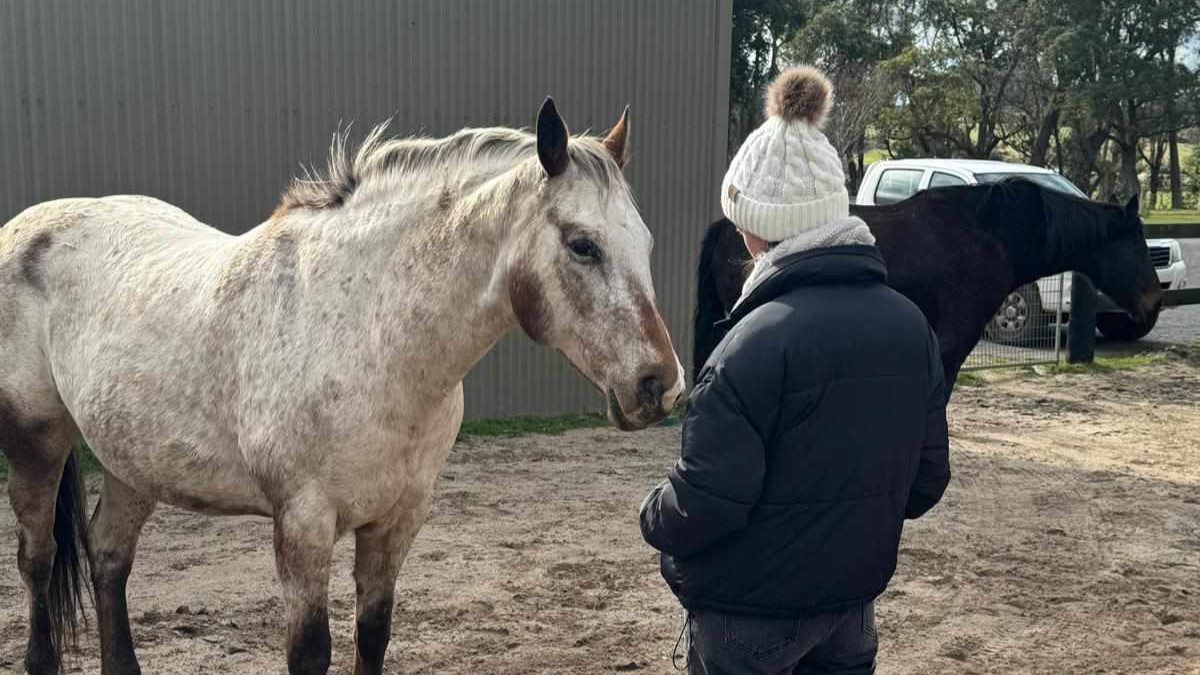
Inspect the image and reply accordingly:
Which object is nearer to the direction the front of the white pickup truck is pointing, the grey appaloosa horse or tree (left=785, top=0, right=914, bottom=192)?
the grey appaloosa horse

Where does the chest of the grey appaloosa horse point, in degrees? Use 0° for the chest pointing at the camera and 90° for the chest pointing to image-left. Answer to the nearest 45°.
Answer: approximately 315°

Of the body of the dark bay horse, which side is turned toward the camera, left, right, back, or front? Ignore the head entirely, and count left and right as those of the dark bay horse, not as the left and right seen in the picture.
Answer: right

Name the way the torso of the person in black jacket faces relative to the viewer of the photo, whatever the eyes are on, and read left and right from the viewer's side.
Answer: facing away from the viewer and to the left of the viewer

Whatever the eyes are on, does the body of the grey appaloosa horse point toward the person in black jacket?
yes

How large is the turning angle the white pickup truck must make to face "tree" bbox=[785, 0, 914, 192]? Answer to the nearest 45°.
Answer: approximately 135° to its left

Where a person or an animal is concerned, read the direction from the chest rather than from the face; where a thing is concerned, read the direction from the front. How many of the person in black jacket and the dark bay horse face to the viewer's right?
1

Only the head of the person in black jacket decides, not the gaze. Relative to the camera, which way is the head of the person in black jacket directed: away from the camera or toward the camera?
away from the camera

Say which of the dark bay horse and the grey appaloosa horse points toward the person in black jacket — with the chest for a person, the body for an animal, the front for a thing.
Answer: the grey appaloosa horse

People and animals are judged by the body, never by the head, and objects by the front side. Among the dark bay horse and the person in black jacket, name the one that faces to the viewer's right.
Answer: the dark bay horse

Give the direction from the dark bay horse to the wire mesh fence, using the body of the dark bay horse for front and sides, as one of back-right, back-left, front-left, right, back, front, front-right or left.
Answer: left
